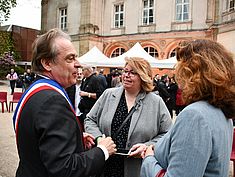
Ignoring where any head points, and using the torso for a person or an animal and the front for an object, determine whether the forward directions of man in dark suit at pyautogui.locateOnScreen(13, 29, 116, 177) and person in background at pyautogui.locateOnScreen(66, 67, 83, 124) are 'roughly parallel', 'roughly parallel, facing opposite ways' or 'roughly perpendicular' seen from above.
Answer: roughly perpendicular

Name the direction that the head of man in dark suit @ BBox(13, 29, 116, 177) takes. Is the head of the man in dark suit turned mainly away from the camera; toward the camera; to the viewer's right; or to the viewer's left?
to the viewer's right

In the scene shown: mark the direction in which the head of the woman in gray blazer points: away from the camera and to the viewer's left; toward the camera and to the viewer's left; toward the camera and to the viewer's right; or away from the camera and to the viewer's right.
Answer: toward the camera and to the viewer's left

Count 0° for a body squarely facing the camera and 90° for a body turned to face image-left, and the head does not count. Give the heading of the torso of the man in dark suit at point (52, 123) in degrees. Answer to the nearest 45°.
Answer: approximately 270°

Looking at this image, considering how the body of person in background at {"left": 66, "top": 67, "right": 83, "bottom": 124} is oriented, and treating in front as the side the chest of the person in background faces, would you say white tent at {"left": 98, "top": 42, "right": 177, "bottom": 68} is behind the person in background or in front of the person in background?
behind

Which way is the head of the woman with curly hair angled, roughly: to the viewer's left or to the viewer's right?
to the viewer's left

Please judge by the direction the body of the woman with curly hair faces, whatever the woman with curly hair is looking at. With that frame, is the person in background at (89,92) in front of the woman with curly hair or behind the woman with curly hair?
in front

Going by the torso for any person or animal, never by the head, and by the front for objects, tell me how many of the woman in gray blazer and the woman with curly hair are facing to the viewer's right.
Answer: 0

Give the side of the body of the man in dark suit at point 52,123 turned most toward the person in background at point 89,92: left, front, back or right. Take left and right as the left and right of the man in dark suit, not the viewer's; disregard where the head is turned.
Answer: left

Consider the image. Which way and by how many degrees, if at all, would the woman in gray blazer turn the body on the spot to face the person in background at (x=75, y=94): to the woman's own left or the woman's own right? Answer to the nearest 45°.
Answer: approximately 135° to the woman's own right

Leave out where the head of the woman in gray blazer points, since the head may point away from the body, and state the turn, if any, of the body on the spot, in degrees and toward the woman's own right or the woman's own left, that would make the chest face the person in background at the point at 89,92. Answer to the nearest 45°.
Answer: approximately 135° to the woman's own right

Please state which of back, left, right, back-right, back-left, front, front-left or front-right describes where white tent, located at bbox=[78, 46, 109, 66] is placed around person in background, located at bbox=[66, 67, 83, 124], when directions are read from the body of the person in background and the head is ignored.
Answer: back

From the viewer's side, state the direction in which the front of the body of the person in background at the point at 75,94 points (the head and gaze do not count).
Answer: toward the camera

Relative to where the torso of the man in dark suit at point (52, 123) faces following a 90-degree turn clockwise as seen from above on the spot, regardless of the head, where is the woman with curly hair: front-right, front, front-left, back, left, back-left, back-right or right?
left

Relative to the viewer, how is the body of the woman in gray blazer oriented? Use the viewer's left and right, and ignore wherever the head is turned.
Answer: facing the viewer and to the left of the viewer

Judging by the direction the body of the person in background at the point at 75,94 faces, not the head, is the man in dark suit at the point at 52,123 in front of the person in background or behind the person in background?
in front

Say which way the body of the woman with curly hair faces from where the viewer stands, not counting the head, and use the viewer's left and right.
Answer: facing away from the viewer and to the left of the viewer
